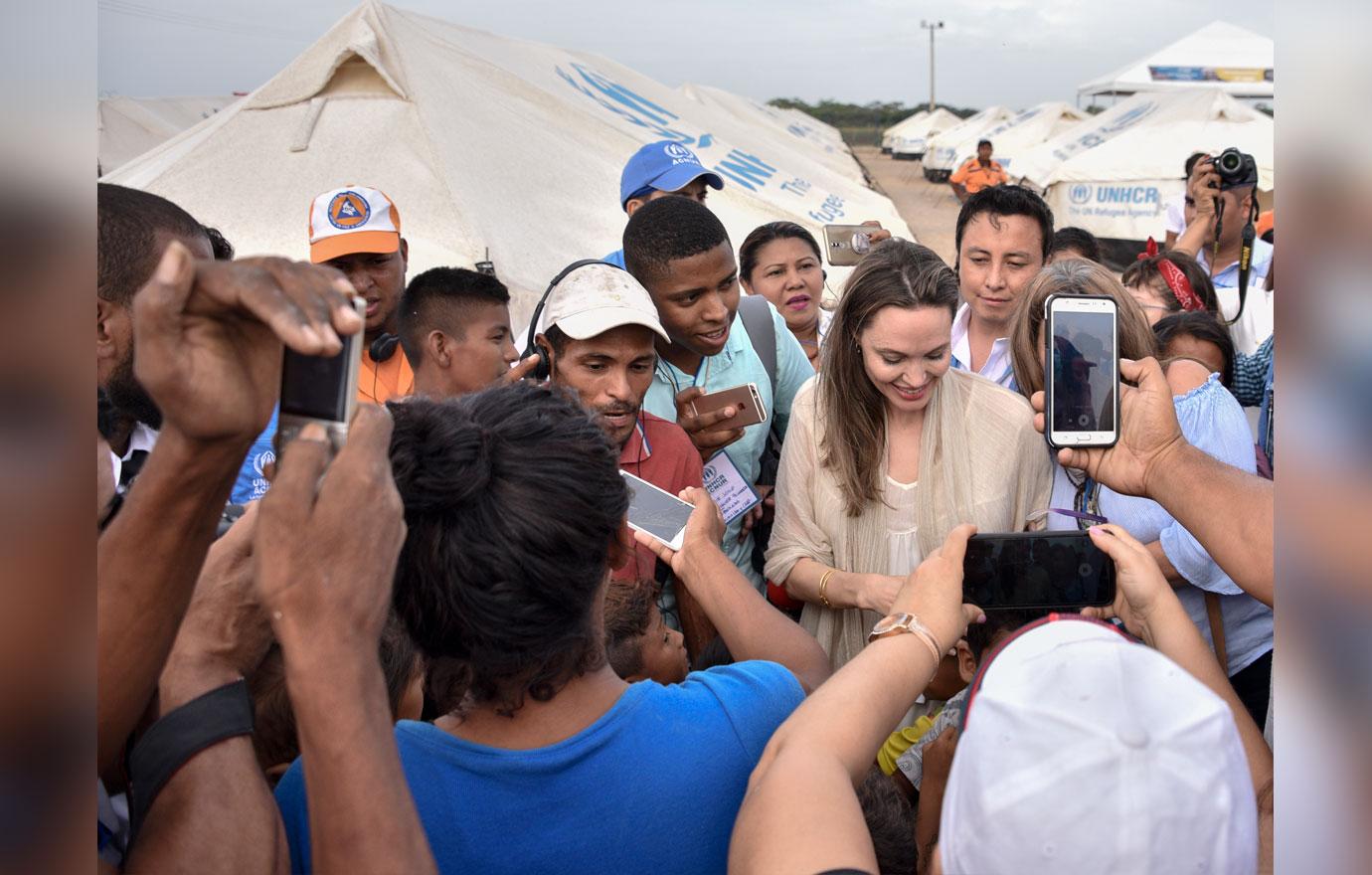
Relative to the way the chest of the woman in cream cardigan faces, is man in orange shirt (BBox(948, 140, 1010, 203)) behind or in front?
behind

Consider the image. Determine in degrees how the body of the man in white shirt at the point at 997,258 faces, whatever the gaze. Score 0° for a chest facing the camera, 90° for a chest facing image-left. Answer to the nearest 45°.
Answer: approximately 0°

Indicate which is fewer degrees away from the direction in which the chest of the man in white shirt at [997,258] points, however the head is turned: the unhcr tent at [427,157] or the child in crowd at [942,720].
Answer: the child in crowd

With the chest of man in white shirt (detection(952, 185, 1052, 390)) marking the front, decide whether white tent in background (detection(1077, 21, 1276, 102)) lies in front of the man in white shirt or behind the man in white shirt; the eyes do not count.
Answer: behind

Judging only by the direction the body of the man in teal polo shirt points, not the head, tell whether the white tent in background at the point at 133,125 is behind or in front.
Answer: behind

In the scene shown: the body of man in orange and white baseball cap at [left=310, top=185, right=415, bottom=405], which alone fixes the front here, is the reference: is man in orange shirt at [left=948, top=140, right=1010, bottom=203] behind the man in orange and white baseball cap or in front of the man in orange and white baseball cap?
behind

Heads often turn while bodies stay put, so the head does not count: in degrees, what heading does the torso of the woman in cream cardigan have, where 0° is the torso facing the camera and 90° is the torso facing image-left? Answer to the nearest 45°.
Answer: approximately 0°
